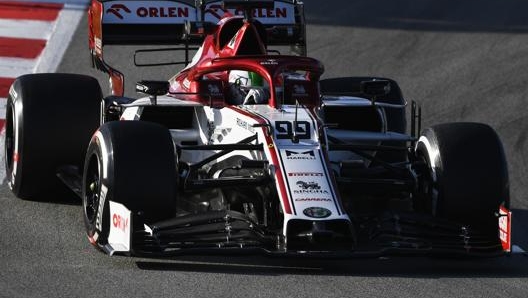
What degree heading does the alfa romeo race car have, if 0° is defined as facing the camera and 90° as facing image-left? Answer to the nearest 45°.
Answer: approximately 0°
